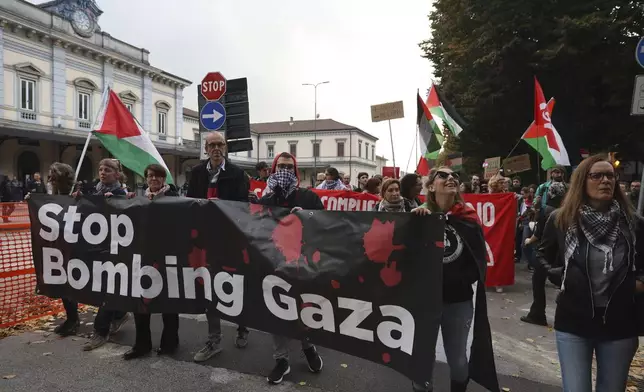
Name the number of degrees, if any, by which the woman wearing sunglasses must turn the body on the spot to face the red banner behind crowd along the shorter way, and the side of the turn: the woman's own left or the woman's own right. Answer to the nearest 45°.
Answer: approximately 135° to the woman's own right

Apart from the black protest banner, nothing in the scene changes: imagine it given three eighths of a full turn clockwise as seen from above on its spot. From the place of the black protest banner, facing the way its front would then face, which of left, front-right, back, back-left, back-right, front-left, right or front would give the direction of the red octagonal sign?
front

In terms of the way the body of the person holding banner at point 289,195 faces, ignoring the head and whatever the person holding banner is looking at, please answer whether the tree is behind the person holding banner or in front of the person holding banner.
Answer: behind

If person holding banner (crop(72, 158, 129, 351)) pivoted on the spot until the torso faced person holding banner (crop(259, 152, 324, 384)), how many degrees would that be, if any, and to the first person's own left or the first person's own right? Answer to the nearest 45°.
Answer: approximately 90° to the first person's own left

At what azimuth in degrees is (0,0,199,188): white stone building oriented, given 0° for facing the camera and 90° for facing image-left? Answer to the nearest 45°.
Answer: approximately 315°

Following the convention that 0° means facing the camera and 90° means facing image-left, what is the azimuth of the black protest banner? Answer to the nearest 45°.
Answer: approximately 45°

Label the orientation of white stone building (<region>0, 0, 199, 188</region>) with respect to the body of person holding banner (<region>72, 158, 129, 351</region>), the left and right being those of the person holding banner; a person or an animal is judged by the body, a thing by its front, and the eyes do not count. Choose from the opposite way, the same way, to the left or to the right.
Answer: to the left

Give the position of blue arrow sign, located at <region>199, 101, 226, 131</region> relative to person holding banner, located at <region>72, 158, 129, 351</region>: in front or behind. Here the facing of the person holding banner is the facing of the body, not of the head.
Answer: behind

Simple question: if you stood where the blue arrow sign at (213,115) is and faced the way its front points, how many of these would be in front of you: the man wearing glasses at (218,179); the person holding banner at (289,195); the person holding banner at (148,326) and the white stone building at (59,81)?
3

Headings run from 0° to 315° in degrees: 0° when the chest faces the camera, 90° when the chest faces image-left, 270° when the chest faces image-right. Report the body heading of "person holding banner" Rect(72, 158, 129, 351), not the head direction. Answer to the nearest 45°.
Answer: approximately 45°

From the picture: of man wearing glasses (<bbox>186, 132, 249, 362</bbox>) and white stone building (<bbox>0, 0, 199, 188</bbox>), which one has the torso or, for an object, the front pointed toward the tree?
the white stone building
